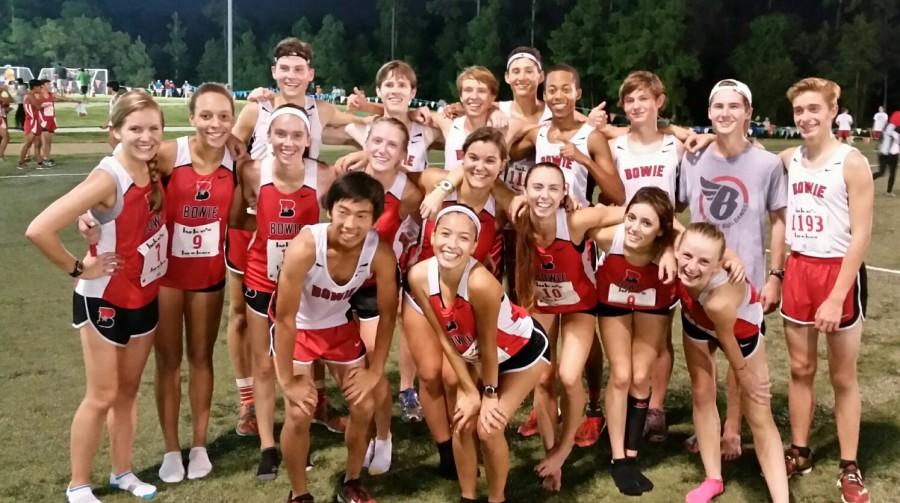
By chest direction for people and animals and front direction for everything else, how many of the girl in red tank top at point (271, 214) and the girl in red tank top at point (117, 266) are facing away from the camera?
0

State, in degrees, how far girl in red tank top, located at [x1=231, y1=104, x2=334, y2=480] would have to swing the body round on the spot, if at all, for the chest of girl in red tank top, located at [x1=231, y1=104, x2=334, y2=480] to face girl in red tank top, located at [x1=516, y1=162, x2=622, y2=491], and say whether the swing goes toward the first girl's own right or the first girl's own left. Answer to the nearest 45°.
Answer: approximately 90° to the first girl's own left

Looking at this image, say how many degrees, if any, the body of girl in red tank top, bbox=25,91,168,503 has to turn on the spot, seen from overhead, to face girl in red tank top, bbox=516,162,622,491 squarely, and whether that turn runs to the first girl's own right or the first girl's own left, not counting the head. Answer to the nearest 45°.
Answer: approximately 45° to the first girl's own left

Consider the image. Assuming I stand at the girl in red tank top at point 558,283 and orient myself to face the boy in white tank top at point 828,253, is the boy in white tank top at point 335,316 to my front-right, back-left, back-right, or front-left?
back-right

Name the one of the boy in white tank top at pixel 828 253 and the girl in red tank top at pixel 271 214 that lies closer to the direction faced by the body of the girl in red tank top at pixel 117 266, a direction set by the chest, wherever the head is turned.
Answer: the boy in white tank top

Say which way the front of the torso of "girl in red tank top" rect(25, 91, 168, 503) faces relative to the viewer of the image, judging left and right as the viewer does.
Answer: facing the viewer and to the right of the viewer

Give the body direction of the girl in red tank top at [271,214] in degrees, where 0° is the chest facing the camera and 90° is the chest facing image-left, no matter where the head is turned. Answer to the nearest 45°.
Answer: approximately 0°

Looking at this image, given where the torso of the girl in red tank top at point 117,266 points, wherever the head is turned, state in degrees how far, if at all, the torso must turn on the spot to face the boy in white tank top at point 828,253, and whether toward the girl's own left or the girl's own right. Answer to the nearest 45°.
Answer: approximately 45° to the girl's own left

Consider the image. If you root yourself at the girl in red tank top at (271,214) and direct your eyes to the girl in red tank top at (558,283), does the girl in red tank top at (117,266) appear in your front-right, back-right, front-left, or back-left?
back-right

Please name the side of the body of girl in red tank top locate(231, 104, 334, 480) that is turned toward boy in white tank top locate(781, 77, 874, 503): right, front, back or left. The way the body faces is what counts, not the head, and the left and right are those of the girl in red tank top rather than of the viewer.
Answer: left
